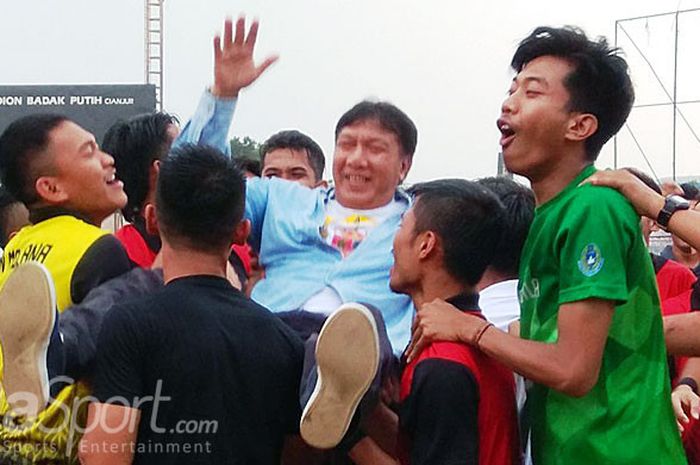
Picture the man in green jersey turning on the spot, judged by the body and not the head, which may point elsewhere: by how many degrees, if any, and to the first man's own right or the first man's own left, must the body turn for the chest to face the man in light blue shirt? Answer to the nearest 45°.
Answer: approximately 45° to the first man's own right

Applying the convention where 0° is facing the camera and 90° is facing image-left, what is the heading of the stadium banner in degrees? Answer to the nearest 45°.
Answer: approximately 0°

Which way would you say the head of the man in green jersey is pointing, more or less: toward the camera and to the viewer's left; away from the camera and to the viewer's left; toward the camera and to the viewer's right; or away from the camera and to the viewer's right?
toward the camera and to the viewer's left

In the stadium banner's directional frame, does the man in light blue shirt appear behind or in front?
in front

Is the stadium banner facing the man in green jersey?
yes

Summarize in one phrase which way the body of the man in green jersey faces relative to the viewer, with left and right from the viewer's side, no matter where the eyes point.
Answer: facing to the left of the viewer

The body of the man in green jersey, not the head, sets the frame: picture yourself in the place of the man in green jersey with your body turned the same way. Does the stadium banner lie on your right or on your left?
on your right
